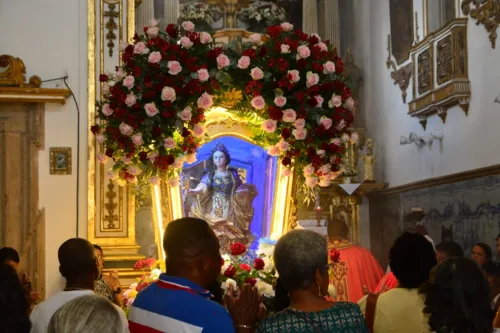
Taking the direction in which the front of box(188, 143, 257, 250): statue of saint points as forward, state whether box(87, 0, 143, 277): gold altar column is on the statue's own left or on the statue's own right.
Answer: on the statue's own right

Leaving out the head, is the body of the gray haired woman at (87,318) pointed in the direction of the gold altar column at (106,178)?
yes

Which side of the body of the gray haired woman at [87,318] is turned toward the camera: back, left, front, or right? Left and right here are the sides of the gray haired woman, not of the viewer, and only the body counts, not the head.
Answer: back

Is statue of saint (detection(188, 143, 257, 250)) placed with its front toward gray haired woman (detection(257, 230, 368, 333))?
yes

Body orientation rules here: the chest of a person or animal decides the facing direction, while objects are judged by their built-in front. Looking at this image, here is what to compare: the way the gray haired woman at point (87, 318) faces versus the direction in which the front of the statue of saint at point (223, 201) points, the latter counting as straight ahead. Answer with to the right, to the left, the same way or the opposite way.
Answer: the opposite way

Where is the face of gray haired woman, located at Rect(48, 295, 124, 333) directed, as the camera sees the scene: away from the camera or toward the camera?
away from the camera

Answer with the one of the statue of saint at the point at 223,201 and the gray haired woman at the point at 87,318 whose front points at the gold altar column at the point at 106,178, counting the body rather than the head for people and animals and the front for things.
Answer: the gray haired woman

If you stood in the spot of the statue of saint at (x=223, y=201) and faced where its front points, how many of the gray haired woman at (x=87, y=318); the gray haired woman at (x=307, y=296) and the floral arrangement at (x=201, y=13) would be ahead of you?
2

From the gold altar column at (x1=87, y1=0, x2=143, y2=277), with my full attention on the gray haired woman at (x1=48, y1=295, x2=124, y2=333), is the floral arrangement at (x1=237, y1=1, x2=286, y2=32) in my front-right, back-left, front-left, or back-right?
back-left

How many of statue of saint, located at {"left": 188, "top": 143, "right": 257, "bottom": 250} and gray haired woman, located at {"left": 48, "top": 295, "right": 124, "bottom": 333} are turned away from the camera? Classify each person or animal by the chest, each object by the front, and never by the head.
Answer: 1

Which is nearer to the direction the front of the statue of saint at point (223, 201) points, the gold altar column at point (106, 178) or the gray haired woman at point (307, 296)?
the gray haired woman
